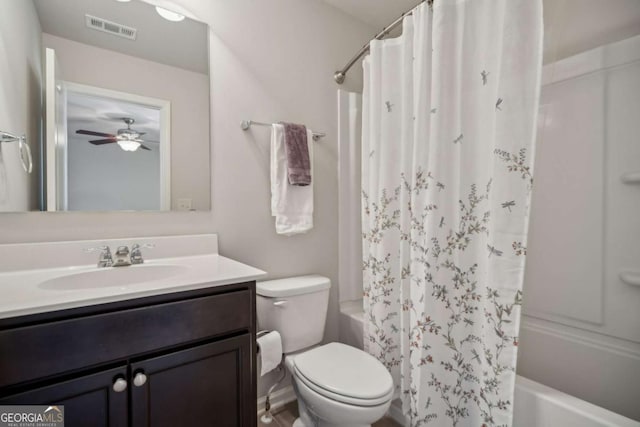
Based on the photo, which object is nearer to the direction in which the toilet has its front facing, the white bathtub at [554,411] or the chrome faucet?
the white bathtub

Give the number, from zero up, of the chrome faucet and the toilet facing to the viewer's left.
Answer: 0

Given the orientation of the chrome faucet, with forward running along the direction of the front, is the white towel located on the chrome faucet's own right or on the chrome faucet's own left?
on the chrome faucet's own left

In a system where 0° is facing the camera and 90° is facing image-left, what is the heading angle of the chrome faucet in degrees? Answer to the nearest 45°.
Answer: approximately 0°

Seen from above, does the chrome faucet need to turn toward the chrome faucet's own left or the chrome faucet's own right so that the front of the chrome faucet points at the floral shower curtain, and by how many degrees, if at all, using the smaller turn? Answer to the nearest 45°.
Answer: approximately 45° to the chrome faucet's own left

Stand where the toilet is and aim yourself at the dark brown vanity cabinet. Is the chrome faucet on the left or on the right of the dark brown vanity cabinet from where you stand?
right

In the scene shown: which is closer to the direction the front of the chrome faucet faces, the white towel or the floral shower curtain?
the floral shower curtain

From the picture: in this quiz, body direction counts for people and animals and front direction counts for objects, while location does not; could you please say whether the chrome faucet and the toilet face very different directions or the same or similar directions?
same or similar directions

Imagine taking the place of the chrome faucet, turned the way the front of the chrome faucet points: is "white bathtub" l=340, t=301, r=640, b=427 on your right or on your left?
on your left

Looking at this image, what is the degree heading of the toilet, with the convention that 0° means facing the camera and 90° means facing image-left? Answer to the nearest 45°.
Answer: approximately 315°
